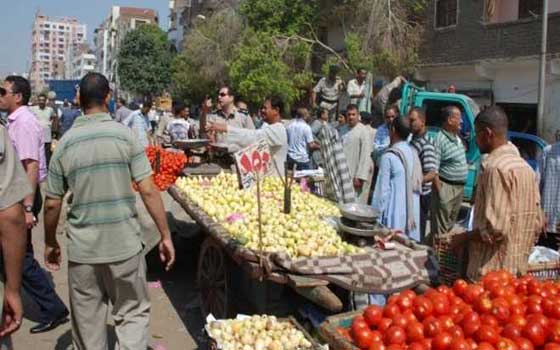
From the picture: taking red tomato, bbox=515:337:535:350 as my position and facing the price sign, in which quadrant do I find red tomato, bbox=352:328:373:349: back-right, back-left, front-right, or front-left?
front-left

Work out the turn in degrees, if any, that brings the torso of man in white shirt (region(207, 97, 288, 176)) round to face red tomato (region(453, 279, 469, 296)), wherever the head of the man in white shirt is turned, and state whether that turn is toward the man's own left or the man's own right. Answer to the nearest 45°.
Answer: approximately 90° to the man's own left

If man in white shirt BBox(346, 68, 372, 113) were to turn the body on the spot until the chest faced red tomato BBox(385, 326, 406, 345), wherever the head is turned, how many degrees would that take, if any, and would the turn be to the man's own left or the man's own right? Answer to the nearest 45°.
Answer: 0° — they already face it

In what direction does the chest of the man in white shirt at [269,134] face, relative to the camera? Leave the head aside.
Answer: to the viewer's left

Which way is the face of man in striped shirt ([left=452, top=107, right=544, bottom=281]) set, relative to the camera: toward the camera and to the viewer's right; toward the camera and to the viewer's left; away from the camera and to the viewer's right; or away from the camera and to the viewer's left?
away from the camera and to the viewer's left

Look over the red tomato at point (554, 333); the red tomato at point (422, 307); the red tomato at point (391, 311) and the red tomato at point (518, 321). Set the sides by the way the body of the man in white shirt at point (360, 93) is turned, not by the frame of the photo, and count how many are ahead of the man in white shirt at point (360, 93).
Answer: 4

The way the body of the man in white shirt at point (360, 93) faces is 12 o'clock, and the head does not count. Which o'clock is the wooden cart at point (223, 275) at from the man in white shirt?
The wooden cart is roughly at 12 o'clock from the man in white shirt.

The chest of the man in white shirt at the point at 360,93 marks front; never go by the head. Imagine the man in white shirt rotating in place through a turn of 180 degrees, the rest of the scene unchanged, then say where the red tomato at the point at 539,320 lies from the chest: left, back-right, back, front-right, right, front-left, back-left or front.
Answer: back

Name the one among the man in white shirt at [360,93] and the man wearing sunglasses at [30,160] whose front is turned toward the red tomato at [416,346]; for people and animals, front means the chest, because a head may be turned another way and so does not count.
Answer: the man in white shirt

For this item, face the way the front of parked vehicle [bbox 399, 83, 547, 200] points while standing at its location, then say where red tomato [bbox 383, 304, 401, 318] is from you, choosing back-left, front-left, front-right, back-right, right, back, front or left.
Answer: right

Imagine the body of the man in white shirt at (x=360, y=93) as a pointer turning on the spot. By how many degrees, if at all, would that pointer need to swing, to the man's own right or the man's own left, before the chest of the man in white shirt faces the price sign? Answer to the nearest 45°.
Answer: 0° — they already face it

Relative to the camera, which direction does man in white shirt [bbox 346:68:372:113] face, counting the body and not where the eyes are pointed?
toward the camera

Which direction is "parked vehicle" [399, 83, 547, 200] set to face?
to the viewer's right

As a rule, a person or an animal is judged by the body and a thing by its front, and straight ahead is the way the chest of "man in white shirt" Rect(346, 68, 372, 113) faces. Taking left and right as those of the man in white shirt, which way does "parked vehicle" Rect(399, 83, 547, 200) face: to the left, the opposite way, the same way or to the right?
to the left
